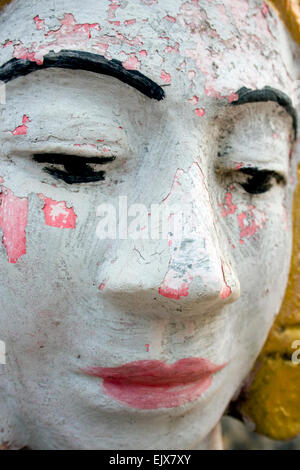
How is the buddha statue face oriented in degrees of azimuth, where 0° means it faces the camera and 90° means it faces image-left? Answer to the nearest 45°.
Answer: approximately 315°
